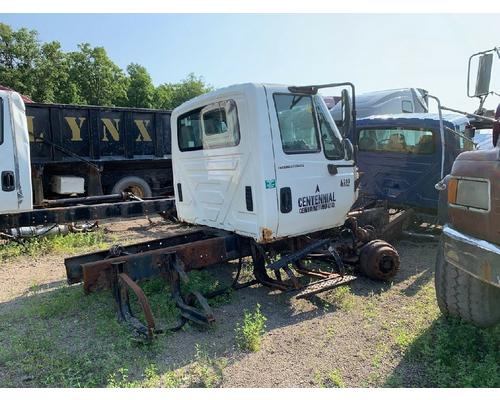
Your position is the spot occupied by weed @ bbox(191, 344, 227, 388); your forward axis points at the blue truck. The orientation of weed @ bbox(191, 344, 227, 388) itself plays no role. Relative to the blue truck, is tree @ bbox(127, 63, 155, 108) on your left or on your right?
left

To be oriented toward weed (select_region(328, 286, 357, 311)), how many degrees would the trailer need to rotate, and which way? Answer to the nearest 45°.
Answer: approximately 90° to its left

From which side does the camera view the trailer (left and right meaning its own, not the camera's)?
left

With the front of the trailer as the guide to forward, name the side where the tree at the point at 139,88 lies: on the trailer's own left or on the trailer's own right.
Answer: on the trailer's own right

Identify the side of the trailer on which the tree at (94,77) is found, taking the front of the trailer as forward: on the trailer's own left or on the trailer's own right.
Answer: on the trailer's own right

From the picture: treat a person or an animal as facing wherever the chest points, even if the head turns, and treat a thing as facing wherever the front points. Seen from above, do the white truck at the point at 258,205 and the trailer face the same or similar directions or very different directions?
very different directions

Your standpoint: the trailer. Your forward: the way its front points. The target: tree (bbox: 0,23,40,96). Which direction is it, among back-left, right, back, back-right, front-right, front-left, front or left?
right

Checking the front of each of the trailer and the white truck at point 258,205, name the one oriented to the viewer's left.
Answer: the trailer
